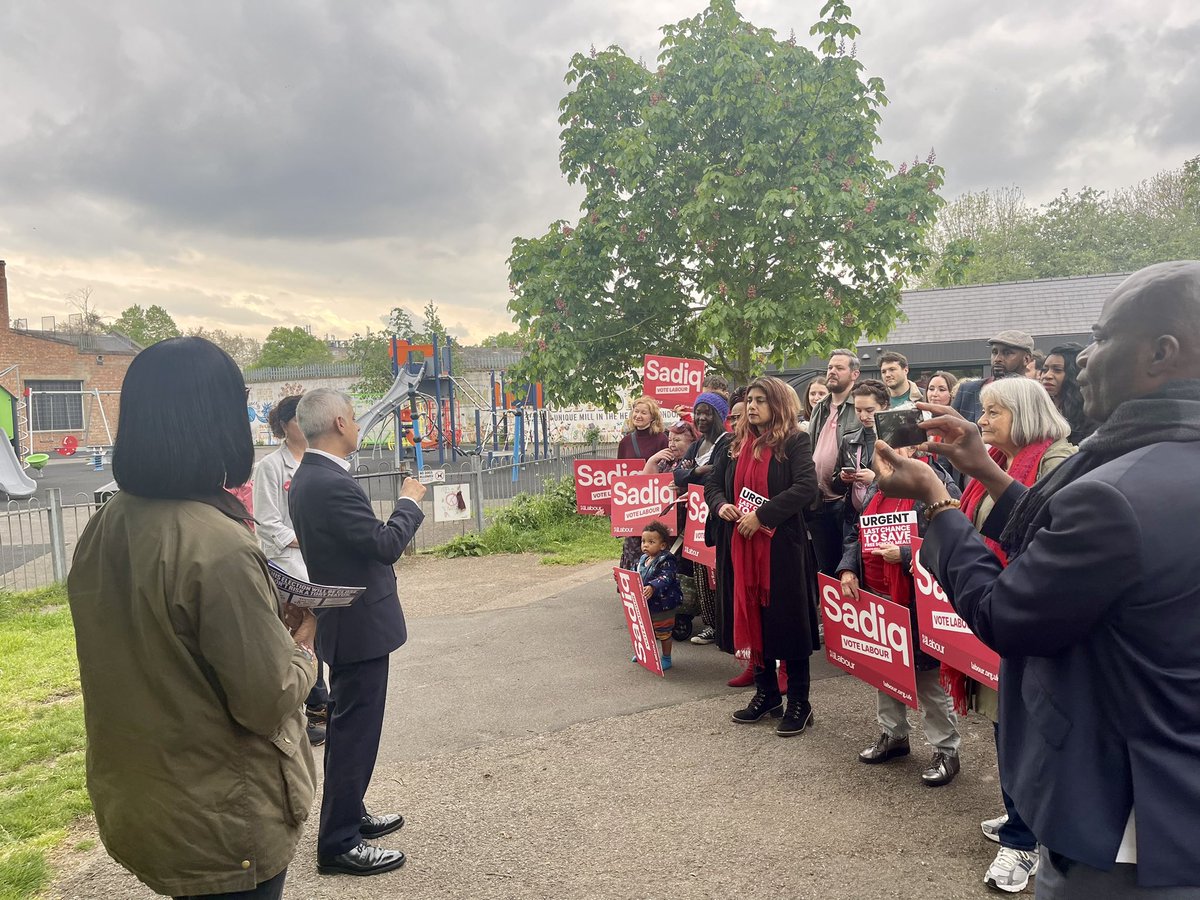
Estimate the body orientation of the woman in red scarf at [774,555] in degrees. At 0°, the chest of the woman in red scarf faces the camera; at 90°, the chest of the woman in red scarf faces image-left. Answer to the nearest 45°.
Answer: approximately 45°

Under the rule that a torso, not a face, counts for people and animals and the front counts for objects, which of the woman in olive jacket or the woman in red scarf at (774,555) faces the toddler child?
the woman in olive jacket

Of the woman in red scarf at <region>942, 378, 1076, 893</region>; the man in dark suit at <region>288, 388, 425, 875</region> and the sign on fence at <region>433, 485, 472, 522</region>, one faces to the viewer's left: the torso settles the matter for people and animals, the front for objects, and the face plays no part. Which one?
the woman in red scarf

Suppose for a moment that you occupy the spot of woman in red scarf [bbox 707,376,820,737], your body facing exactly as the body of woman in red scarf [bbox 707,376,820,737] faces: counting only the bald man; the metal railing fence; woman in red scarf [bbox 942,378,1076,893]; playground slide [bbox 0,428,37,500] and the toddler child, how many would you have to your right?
3

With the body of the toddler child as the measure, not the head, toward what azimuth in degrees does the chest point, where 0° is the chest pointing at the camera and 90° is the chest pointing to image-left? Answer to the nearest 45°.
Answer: approximately 45°

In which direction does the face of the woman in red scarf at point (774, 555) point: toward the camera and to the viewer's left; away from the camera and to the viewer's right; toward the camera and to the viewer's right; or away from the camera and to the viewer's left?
toward the camera and to the viewer's left

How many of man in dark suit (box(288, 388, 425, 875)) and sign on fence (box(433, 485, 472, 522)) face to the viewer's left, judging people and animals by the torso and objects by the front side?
0

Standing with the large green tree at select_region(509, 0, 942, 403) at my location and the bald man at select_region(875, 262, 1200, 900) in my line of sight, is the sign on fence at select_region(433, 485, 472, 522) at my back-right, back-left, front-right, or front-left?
front-right

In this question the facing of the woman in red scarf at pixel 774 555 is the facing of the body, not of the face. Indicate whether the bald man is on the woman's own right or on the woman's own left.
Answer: on the woman's own left

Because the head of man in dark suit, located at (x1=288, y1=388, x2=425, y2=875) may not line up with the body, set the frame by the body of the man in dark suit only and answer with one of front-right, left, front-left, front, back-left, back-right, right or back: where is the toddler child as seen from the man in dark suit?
front-left

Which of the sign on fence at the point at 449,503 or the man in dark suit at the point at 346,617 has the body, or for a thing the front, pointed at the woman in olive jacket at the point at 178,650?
the sign on fence

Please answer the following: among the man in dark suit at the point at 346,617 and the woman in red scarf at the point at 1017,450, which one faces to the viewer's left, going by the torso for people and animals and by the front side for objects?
the woman in red scarf

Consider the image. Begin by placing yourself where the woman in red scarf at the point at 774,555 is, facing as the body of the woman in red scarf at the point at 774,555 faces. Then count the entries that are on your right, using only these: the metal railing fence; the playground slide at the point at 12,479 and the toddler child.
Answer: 3

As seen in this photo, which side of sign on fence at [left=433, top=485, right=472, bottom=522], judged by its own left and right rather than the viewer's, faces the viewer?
front

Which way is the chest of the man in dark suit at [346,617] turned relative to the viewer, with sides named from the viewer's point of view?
facing to the right of the viewer

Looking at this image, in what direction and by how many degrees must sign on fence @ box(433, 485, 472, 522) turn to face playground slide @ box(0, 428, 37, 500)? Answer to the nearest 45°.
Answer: approximately 135° to its right

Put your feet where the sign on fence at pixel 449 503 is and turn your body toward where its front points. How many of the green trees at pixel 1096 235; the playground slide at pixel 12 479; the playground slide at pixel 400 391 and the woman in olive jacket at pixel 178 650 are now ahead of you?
1

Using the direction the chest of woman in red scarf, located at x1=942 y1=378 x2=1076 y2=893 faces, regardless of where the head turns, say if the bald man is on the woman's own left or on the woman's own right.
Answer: on the woman's own left
